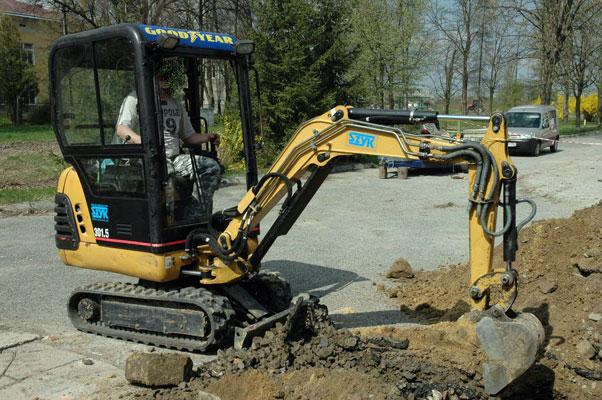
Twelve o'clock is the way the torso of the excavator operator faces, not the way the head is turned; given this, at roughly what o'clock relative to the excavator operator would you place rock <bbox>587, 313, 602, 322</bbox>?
The rock is roughly at 11 o'clock from the excavator operator.

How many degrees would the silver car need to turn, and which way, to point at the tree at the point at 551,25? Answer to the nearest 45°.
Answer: approximately 135° to its right

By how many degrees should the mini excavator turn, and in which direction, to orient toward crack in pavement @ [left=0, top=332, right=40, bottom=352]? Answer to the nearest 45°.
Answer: approximately 135° to its right

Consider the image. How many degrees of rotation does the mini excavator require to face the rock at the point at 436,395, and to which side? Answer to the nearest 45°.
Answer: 0° — it already faces it

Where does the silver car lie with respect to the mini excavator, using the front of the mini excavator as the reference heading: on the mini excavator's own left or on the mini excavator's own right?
on the mini excavator's own left

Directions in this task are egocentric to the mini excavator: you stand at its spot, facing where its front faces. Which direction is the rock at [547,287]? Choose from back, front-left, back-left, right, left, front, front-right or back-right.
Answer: front-left

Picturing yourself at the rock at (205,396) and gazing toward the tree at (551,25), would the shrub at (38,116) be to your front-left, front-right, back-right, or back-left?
front-left

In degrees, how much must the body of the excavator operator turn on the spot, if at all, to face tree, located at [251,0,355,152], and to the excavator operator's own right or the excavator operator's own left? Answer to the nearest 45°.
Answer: approximately 135° to the excavator operator's own left

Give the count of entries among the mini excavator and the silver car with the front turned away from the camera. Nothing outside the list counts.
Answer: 0

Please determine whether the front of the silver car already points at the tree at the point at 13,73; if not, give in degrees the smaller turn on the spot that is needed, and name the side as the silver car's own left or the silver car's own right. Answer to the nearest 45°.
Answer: approximately 45° to the silver car's own right

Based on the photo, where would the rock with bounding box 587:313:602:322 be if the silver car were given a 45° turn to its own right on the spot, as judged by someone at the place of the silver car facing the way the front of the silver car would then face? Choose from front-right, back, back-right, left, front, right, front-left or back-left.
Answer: left

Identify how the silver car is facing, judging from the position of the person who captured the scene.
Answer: facing the viewer and to the left of the viewer

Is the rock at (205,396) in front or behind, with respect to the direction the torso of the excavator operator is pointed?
in front

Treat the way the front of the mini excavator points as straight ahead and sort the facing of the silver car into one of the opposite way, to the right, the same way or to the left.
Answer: to the right

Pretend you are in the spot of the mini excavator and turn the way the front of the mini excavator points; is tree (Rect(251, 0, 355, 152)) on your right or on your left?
on your left

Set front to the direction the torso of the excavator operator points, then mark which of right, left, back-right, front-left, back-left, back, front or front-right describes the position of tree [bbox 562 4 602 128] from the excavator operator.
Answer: left

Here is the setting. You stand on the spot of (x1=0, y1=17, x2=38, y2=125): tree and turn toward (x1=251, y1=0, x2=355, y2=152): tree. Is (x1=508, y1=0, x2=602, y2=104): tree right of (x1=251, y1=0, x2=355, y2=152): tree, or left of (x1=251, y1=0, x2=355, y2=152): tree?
left

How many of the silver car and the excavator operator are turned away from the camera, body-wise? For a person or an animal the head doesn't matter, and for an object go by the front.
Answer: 0
